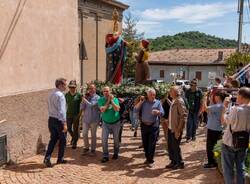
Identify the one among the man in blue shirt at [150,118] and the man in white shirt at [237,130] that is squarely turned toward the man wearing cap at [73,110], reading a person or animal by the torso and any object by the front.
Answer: the man in white shirt

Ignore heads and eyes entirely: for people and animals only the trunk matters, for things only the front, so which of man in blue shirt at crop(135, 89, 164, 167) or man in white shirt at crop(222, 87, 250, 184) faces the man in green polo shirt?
the man in white shirt

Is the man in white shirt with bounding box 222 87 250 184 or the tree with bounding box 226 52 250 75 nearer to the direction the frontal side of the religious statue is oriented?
the man in white shirt

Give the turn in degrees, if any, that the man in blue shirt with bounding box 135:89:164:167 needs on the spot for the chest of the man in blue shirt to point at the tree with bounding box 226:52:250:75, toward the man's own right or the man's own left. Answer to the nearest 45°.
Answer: approximately 180°

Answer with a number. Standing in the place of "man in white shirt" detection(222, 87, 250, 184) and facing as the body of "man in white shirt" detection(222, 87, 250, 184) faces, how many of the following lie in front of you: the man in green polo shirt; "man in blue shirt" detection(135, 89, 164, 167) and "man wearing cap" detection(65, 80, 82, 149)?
3

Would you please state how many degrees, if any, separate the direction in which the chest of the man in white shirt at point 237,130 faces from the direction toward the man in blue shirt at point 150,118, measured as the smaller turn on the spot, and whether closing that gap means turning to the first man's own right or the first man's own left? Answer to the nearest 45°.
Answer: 0° — they already face them

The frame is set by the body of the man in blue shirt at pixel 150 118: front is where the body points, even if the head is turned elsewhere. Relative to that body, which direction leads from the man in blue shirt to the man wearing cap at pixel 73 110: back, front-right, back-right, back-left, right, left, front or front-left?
back-right

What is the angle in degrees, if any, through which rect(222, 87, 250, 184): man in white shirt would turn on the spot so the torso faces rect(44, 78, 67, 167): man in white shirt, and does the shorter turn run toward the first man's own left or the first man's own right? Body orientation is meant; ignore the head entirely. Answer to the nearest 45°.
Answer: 0° — they already face them

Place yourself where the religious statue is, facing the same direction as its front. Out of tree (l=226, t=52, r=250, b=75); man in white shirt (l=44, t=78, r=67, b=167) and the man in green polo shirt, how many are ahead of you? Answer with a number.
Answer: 2

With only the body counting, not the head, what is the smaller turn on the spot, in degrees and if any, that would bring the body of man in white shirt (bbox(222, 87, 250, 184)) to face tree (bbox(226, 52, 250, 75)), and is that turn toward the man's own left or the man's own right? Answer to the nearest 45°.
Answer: approximately 45° to the man's own right

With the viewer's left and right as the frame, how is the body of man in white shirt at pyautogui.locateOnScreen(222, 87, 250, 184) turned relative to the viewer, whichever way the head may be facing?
facing away from the viewer and to the left of the viewer

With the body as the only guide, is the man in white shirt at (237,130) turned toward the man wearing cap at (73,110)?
yes
